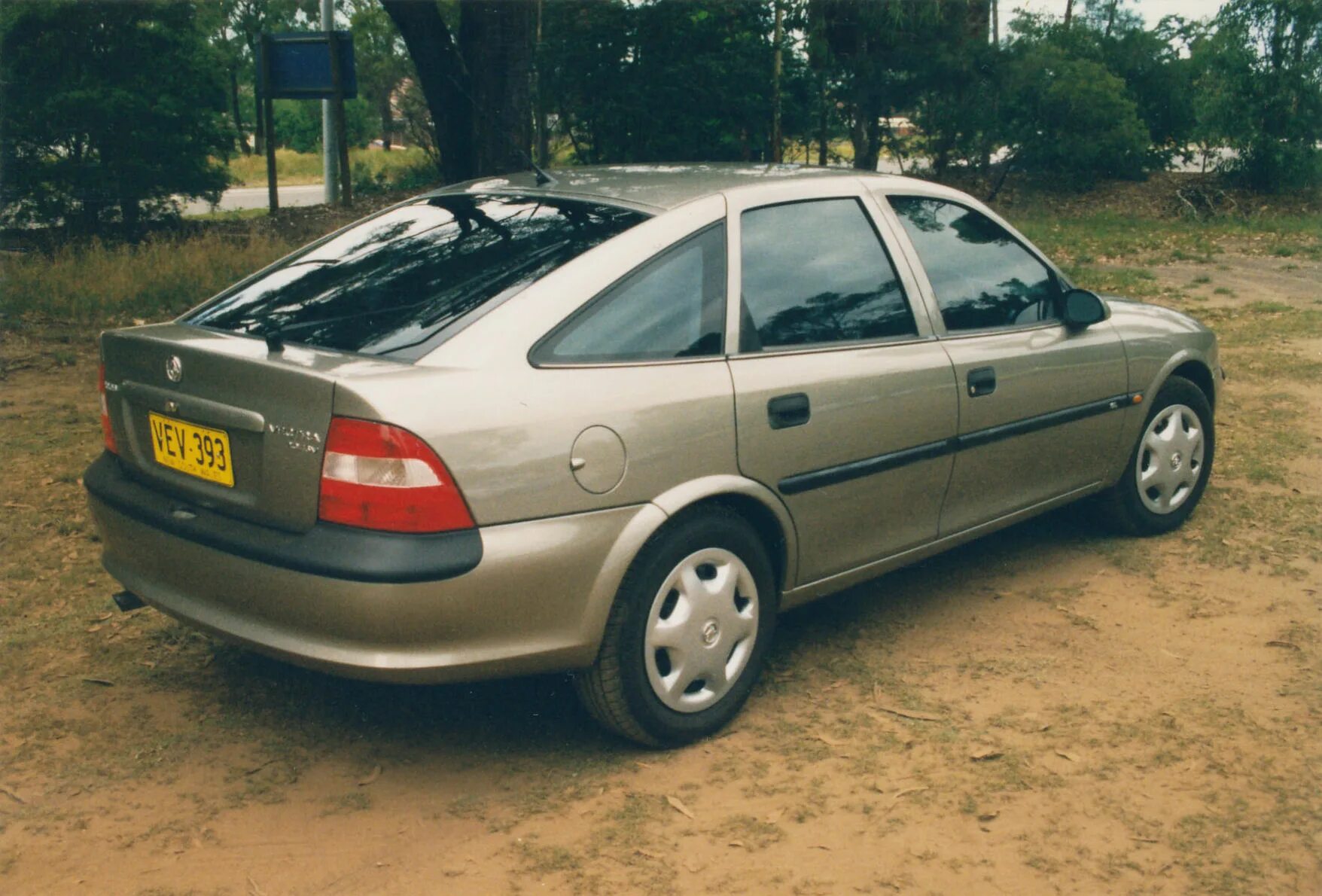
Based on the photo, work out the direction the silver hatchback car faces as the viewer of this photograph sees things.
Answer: facing away from the viewer and to the right of the viewer

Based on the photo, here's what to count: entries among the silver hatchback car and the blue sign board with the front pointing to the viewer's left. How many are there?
0

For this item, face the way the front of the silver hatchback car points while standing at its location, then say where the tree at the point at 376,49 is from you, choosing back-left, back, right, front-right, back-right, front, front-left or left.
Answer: front-left

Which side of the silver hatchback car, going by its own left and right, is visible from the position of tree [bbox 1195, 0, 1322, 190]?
front

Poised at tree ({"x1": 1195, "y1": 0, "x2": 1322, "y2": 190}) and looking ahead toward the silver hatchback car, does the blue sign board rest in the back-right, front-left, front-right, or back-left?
front-right

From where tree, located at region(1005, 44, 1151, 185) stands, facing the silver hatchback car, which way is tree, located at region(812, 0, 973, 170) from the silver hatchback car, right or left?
right

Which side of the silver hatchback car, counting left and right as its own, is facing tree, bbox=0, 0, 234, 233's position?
left

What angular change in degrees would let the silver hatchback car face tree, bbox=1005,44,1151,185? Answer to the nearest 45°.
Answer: approximately 45° to its left
